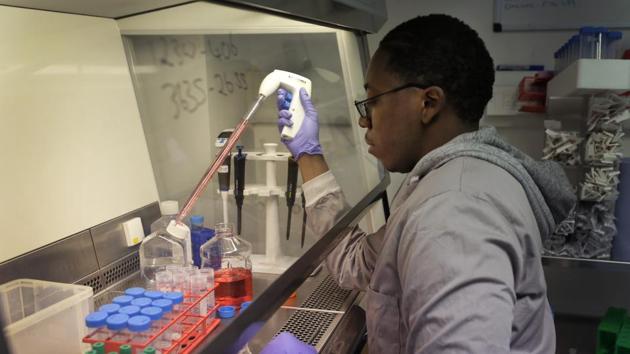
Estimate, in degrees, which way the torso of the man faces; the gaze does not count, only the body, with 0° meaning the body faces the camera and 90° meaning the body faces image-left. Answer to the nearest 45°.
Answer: approximately 90°

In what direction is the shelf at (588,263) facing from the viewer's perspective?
toward the camera

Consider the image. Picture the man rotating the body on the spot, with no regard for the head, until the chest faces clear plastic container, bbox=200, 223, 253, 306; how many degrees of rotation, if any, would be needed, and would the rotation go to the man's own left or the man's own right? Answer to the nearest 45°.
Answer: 0° — they already face it

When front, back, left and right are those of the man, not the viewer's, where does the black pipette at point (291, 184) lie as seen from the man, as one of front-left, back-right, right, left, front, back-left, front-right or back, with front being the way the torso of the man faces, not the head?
front-right

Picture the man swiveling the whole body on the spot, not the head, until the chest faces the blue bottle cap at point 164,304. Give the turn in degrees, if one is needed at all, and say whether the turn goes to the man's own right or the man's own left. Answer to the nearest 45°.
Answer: approximately 45° to the man's own left

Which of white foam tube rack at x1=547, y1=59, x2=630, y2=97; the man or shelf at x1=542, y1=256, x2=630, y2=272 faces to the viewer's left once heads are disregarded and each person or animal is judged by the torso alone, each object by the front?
the man

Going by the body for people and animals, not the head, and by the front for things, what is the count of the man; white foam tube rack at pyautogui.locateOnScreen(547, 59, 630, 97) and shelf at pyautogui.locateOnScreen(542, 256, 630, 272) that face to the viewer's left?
1

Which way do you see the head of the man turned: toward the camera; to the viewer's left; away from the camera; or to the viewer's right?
to the viewer's left

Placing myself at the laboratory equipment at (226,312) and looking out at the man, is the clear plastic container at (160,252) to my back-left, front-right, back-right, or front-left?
back-left

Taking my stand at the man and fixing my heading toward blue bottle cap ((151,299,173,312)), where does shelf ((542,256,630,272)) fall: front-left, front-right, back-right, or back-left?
back-right

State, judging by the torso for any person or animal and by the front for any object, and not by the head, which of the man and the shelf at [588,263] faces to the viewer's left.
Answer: the man

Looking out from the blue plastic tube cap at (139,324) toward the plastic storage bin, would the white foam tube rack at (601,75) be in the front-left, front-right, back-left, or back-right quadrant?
back-right
